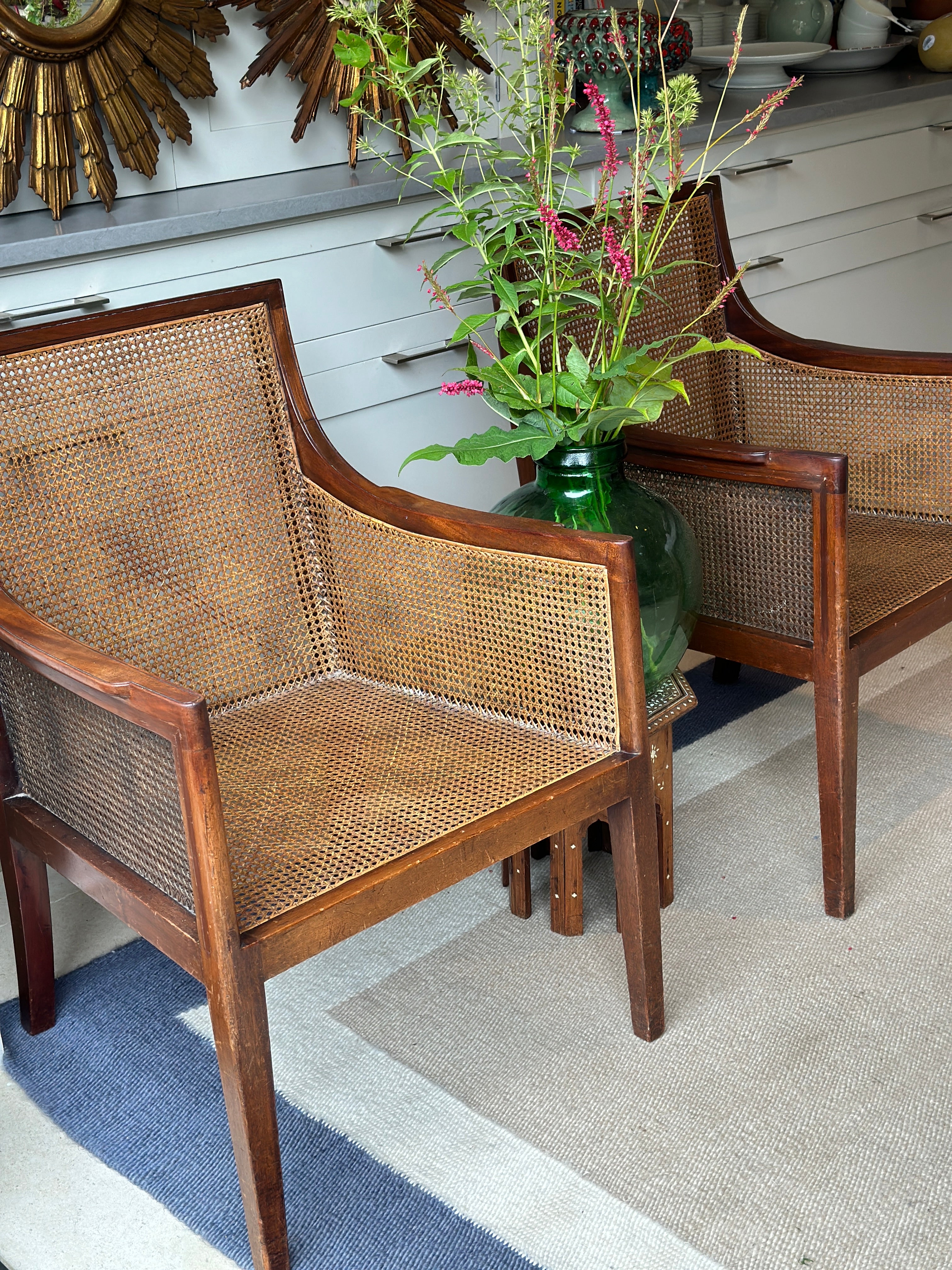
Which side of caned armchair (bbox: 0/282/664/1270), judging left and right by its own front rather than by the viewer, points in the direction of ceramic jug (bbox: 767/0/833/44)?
left

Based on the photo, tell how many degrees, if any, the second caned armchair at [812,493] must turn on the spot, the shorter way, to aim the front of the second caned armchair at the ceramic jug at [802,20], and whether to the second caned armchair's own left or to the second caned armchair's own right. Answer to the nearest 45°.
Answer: approximately 135° to the second caned armchair's own left

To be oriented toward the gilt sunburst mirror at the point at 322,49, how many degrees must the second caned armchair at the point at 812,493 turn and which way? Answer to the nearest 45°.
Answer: approximately 180°

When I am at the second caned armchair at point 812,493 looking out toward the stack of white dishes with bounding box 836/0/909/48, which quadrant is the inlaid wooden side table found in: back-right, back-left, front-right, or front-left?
back-left

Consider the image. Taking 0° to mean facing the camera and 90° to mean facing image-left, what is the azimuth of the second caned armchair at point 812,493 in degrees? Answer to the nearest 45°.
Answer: approximately 315°

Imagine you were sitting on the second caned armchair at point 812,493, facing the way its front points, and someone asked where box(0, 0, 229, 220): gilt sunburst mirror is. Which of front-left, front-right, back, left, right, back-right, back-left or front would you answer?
back-right

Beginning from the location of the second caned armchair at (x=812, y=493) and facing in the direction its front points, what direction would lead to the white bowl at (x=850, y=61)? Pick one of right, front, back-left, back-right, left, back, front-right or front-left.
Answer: back-left

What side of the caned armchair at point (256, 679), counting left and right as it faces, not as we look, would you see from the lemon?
left

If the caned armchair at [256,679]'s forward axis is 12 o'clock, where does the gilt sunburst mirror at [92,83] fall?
The gilt sunburst mirror is roughly at 7 o'clock from the caned armchair.

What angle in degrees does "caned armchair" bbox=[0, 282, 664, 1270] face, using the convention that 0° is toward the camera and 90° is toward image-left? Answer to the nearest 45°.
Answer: approximately 315°
